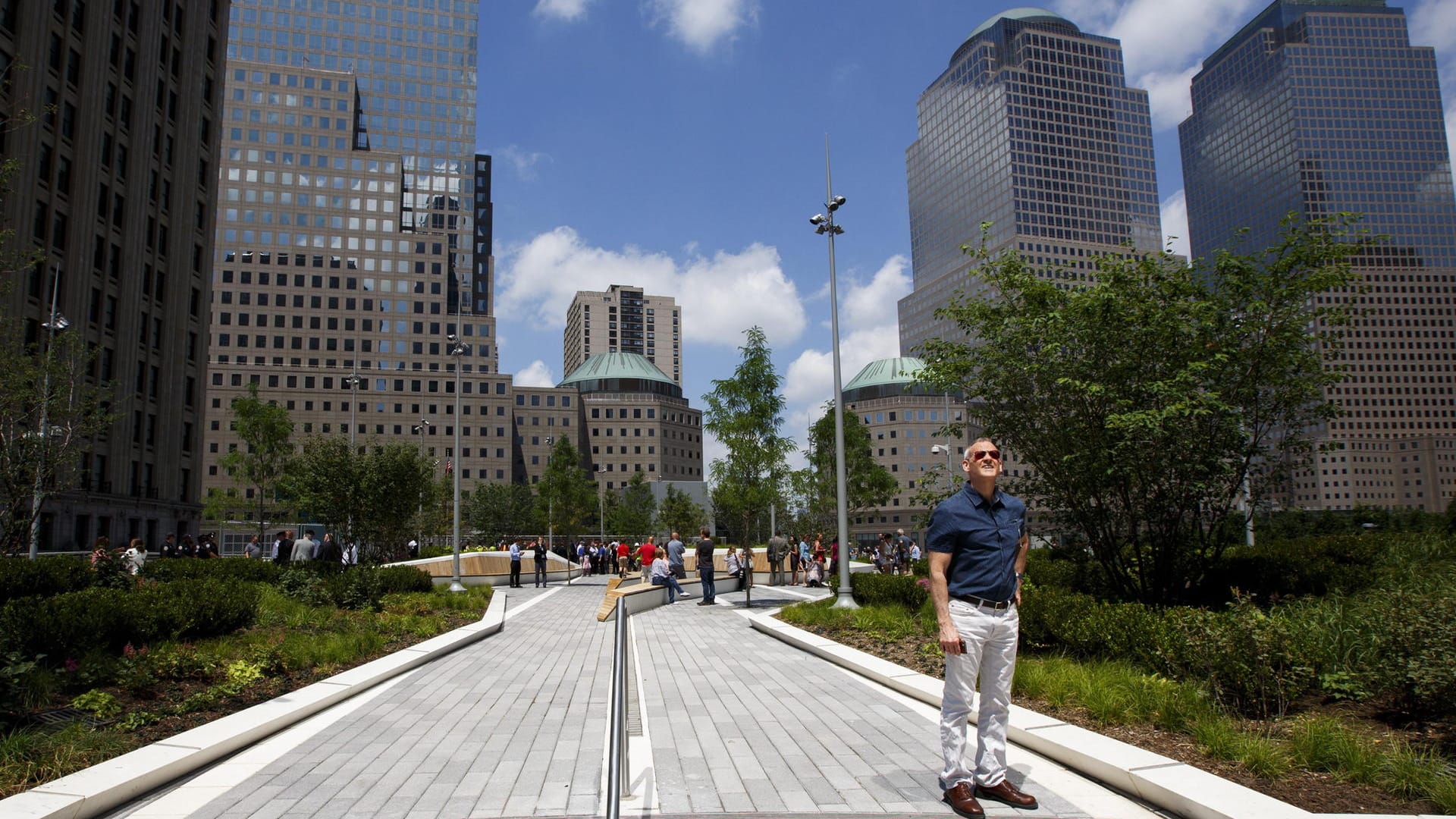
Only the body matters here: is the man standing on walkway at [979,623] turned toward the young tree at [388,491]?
no

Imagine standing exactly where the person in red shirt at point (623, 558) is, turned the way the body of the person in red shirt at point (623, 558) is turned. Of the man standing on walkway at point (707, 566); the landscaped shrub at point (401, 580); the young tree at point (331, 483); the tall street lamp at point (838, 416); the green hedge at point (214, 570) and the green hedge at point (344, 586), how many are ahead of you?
0

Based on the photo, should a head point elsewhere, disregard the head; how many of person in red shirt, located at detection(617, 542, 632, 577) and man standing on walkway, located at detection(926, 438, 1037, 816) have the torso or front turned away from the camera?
1

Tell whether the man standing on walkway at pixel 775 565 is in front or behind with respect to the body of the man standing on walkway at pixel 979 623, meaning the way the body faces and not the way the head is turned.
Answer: behind

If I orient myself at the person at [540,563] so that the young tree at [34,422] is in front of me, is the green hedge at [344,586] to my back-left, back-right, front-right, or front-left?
front-left

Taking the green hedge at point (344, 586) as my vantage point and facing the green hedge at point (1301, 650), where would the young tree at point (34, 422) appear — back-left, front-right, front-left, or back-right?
back-right

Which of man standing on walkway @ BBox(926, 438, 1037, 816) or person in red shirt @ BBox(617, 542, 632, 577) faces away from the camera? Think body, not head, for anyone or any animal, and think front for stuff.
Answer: the person in red shirt

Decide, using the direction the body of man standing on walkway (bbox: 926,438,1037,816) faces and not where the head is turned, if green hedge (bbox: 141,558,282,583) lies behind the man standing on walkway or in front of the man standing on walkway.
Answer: behind

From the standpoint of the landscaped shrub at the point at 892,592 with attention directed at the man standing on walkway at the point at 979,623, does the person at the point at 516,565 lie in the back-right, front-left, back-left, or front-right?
back-right

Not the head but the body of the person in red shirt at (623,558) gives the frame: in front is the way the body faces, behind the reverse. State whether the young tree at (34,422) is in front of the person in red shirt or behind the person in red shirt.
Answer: behind

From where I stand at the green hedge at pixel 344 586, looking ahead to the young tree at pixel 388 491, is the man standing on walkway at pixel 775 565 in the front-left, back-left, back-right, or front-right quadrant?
front-right

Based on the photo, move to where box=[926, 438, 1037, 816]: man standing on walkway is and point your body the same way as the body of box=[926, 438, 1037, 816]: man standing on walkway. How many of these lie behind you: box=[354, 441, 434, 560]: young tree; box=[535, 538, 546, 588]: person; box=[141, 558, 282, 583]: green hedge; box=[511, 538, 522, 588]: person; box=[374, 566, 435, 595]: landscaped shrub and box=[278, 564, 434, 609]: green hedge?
6

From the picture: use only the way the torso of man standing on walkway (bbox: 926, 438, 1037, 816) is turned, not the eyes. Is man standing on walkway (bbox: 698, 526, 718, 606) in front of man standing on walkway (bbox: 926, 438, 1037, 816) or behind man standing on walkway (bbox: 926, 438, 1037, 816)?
behind

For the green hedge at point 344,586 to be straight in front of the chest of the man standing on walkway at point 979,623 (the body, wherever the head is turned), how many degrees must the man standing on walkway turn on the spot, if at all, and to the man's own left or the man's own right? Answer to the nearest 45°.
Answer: approximately 180°

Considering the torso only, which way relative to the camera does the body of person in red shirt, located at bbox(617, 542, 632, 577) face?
away from the camera

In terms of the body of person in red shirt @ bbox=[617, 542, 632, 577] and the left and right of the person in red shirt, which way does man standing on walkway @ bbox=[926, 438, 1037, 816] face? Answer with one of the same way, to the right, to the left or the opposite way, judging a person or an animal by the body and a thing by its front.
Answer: the opposite way

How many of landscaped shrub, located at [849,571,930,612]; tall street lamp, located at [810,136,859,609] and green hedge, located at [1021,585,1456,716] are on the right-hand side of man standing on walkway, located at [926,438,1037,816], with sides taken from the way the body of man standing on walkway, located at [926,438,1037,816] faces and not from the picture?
0

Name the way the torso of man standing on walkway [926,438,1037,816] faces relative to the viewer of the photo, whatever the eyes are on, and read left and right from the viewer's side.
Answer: facing the viewer and to the right of the viewer

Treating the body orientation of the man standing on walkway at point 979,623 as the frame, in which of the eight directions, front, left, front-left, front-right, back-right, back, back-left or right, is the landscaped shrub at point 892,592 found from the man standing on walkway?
back-left

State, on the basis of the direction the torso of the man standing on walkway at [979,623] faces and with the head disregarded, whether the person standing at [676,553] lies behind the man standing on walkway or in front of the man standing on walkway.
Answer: behind
